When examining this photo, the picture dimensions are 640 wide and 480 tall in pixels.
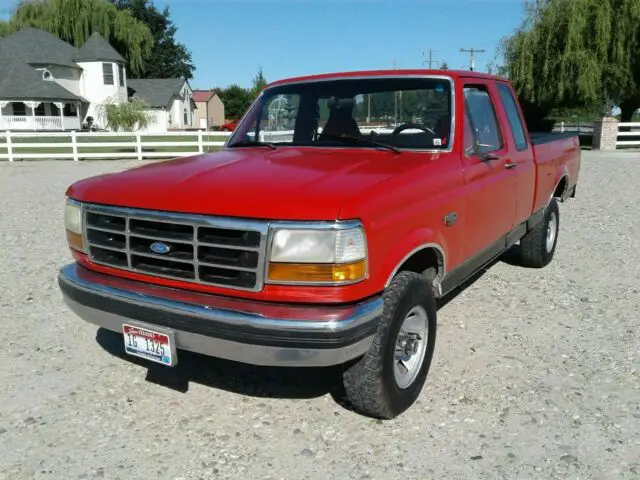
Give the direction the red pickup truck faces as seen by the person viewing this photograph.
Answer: facing the viewer and to the left of the viewer

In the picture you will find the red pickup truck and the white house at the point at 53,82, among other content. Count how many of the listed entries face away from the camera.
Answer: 0

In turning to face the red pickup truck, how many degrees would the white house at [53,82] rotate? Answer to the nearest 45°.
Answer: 0° — it already faces it

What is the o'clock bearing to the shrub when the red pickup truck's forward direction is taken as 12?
The shrub is roughly at 4 o'clock from the red pickup truck.

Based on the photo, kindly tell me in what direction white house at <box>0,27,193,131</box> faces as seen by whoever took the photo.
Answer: facing the viewer

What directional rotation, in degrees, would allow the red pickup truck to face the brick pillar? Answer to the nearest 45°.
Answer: approximately 180°

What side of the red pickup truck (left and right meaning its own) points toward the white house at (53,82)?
right

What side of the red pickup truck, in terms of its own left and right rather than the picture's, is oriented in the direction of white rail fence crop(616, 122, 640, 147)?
back
